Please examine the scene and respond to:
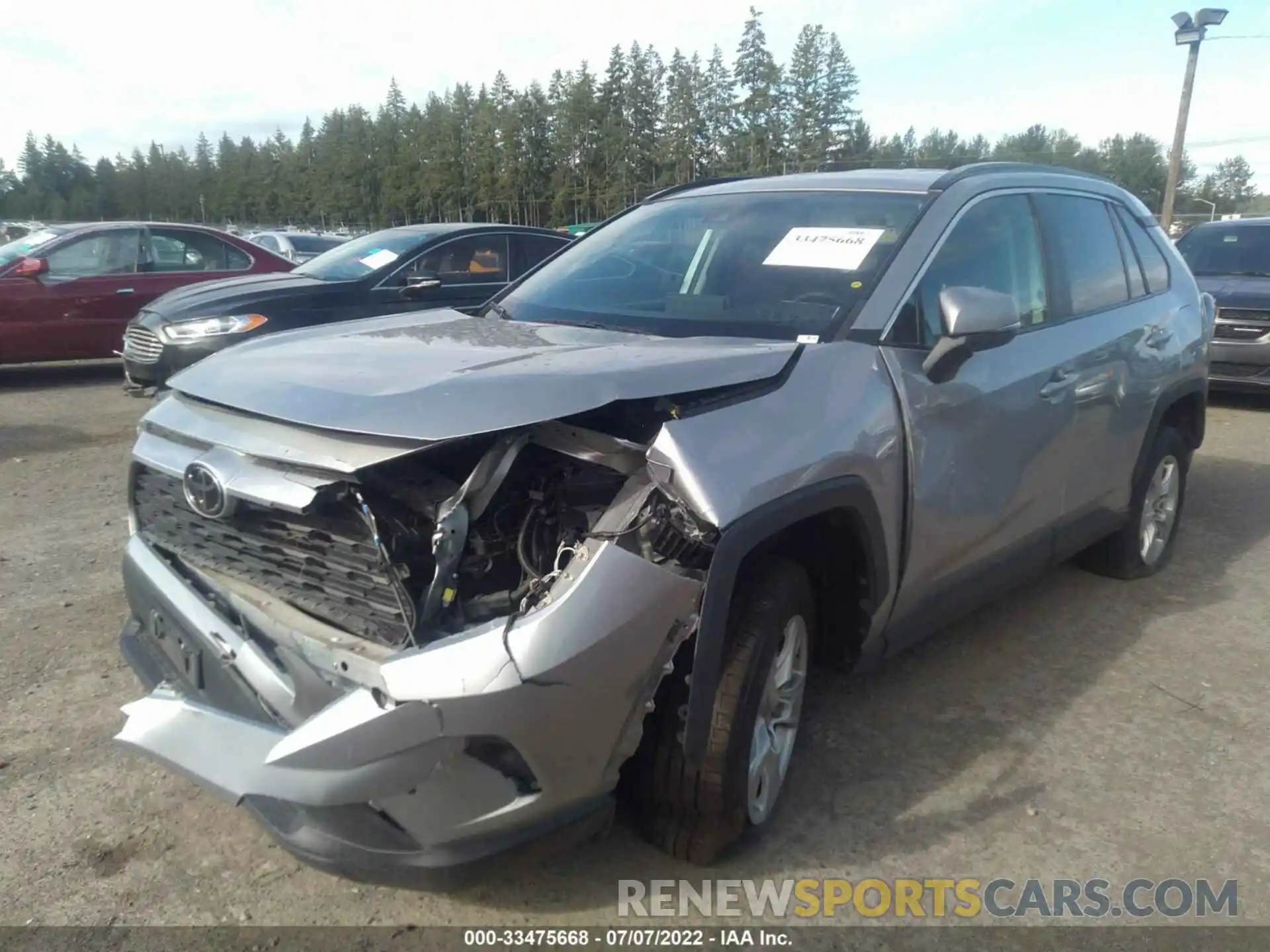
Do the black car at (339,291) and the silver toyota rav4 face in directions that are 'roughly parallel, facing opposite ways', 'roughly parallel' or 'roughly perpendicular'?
roughly parallel

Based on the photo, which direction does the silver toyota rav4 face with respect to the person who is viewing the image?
facing the viewer and to the left of the viewer

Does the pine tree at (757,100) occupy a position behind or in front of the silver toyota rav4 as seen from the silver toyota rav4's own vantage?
behind

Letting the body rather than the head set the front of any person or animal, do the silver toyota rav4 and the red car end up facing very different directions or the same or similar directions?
same or similar directions

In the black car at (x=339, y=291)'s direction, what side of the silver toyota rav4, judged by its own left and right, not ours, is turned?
right

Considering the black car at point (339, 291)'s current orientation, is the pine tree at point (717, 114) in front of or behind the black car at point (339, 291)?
behind

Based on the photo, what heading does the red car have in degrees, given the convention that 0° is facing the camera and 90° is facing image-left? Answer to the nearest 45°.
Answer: approximately 90°

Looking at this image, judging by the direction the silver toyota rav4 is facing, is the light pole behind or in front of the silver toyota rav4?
behind

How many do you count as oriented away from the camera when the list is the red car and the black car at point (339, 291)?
0

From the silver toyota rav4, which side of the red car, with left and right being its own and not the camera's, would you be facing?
left

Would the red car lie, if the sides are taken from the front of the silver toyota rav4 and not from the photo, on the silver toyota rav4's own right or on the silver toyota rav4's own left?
on the silver toyota rav4's own right

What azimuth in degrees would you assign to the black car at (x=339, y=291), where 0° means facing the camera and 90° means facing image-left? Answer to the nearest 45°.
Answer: approximately 45°
